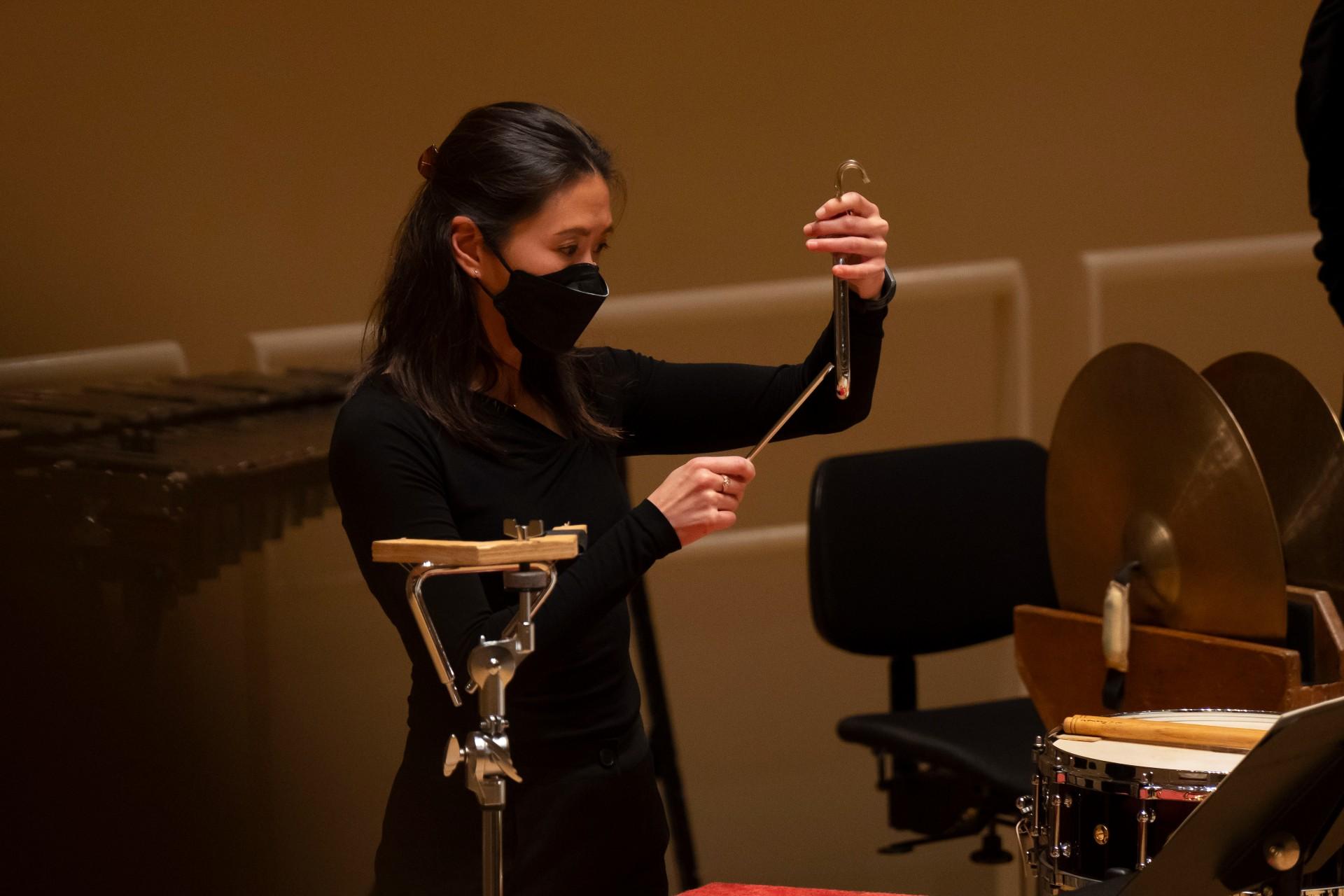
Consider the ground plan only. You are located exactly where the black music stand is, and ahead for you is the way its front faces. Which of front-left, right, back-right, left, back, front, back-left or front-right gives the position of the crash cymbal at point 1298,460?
front-right

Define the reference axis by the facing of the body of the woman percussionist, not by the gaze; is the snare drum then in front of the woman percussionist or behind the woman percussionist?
in front

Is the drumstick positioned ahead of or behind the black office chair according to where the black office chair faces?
ahead

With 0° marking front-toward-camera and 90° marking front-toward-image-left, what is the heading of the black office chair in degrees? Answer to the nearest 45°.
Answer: approximately 315°

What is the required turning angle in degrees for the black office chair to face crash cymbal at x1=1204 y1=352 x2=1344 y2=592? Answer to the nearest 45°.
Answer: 0° — it already faces it

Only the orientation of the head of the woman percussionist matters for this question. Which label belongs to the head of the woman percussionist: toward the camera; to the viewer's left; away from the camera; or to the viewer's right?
to the viewer's right

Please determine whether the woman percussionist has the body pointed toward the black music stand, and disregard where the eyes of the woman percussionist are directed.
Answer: yes

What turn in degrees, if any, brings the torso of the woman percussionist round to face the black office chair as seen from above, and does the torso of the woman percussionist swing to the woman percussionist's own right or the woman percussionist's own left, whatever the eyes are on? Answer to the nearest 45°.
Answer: approximately 90° to the woman percussionist's own left

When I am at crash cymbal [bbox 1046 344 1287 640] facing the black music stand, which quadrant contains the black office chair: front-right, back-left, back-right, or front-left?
back-right

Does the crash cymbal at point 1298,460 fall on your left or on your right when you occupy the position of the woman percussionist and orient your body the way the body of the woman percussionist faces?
on your left

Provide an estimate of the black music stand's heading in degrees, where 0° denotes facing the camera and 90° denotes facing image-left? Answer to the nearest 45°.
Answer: approximately 135°
